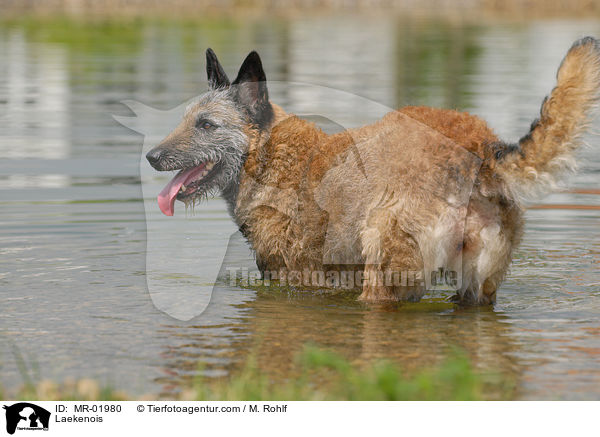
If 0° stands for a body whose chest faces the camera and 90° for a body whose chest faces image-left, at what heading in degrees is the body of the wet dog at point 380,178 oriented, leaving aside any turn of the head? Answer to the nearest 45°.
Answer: approximately 135°
